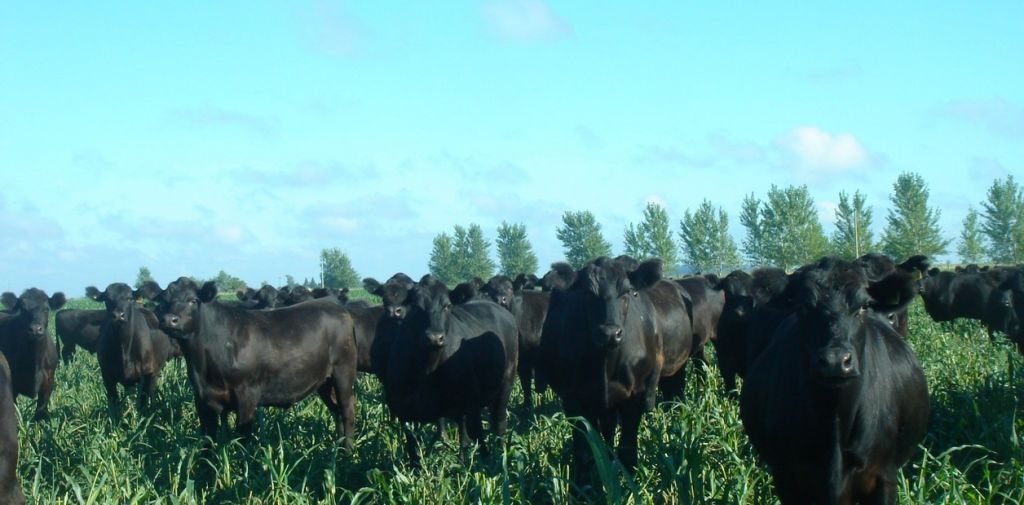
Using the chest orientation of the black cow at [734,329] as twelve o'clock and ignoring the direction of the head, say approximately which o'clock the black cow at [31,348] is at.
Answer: the black cow at [31,348] is roughly at 3 o'clock from the black cow at [734,329].

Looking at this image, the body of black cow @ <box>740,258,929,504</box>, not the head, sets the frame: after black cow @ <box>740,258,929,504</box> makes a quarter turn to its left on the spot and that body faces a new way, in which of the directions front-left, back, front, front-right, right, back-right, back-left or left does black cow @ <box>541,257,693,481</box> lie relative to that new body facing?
back-left

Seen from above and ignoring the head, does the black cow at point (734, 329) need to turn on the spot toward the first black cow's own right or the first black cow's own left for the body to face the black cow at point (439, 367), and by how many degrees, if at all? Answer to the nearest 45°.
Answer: approximately 45° to the first black cow's own right

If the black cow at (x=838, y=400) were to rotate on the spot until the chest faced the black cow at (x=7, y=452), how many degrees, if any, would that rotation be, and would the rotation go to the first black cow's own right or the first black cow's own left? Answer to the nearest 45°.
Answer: approximately 90° to the first black cow's own right

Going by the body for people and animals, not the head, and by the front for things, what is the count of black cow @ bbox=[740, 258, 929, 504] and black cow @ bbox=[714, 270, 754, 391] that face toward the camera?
2

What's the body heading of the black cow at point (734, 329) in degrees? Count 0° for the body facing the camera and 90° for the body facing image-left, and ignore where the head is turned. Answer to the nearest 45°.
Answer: approximately 0°
